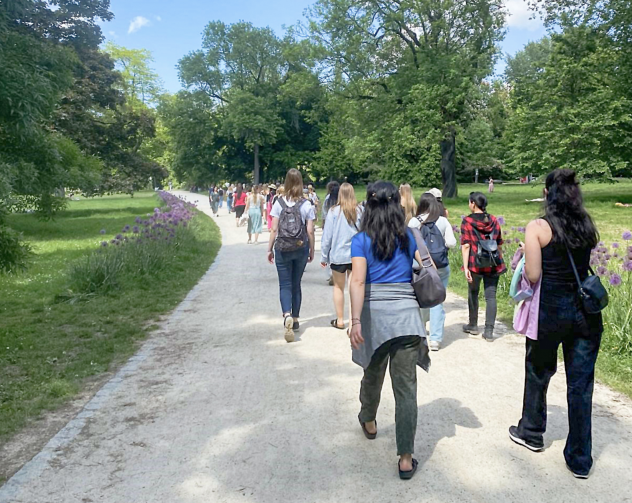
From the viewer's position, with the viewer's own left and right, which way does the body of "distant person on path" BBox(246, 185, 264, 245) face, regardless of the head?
facing away from the viewer

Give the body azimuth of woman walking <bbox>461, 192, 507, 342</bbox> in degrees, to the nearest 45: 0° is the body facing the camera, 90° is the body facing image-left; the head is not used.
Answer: approximately 135°

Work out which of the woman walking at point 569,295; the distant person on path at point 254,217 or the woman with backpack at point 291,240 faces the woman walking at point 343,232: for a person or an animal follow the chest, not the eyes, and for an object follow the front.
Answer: the woman walking at point 569,295

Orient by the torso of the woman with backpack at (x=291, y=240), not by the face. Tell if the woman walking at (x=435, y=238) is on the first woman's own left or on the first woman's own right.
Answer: on the first woman's own right

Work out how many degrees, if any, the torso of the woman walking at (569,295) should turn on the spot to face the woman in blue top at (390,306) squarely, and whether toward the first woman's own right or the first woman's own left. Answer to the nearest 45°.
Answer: approximately 45° to the first woman's own left

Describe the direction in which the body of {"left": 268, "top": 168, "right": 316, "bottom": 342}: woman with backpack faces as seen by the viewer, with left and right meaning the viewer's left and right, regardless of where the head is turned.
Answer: facing away from the viewer

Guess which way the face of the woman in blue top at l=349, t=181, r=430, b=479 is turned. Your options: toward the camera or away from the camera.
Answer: away from the camera

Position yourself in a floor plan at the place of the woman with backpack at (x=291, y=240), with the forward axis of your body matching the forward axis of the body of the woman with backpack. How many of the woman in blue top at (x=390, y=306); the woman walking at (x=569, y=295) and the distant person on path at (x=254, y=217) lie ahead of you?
1

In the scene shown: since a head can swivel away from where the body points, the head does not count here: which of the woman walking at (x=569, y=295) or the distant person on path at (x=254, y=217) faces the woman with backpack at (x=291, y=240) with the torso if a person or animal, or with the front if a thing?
the woman walking

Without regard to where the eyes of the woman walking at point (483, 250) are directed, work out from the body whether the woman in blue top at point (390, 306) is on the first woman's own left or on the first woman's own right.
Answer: on the first woman's own left

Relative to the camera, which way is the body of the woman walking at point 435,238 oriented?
away from the camera

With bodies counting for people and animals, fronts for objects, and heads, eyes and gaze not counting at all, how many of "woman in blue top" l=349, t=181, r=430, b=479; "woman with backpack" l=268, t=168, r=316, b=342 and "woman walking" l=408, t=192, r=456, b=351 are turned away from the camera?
3

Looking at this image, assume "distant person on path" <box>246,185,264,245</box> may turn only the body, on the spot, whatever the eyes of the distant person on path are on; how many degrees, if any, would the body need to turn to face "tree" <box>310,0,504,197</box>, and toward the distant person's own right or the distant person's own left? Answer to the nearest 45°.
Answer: approximately 45° to the distant person's own right
